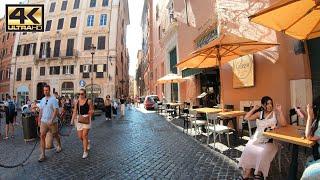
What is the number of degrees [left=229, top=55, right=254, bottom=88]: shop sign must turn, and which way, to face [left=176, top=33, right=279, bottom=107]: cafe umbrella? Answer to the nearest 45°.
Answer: approximately 45° to its left

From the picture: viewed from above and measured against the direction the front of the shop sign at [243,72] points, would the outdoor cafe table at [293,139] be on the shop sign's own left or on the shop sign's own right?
on the shop sign's own left

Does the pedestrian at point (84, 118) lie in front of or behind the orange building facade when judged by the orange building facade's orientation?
in front

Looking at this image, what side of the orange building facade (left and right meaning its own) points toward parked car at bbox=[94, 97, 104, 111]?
right

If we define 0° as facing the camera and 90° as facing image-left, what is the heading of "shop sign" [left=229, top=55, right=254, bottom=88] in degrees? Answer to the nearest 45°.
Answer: approximately 45°

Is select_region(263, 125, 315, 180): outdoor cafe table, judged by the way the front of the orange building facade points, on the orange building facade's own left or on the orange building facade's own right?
on the orange building facade's own left

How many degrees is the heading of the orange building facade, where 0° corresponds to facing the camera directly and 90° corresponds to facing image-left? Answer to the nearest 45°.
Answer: approximately 45°
